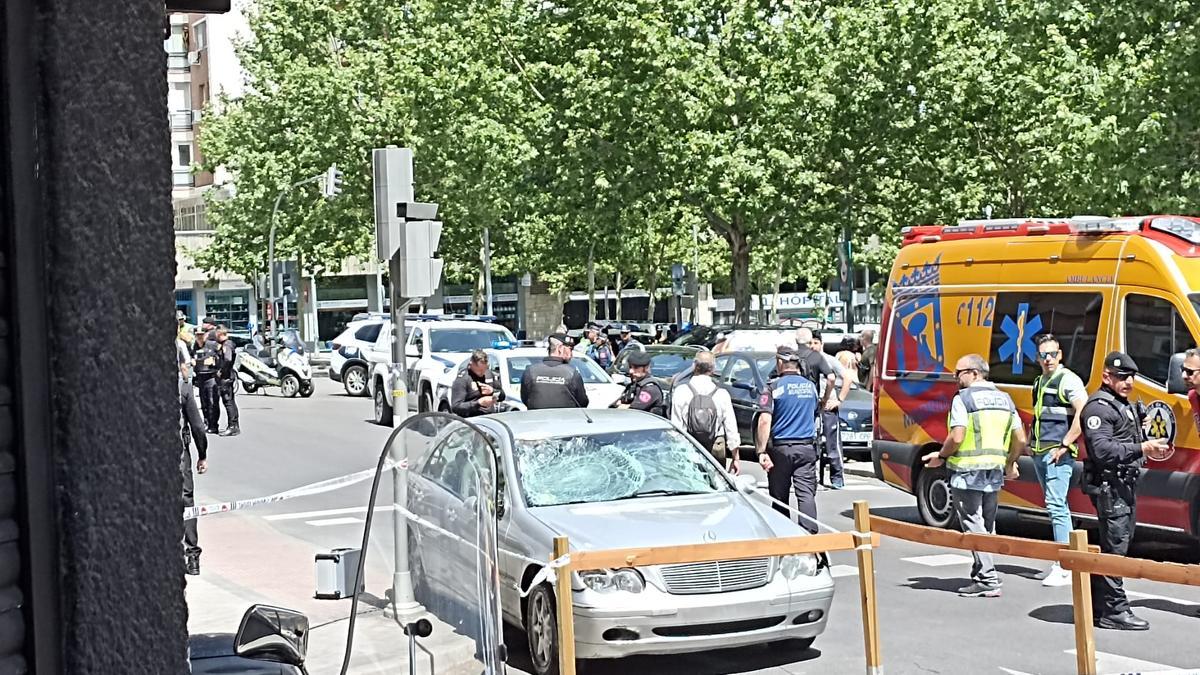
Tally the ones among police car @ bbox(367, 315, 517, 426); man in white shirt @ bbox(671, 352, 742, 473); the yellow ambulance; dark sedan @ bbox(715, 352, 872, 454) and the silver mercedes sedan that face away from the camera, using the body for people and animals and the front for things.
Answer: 1

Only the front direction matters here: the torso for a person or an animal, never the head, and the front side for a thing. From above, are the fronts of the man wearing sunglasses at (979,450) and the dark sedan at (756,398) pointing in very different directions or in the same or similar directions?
very different directions

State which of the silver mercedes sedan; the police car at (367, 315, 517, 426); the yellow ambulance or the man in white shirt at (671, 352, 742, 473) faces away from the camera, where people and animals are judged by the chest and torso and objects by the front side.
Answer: the man in white shirt

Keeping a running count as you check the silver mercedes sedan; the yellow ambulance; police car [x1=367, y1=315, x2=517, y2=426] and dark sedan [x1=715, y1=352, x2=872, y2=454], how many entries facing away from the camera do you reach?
0

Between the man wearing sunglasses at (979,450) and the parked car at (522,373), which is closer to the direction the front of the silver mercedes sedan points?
the man wearing sunglasses

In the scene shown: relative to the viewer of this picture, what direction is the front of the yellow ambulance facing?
facing the viewer and to the right of the viewer

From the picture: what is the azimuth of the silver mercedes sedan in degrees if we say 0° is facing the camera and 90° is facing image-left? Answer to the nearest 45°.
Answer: approximately 315°

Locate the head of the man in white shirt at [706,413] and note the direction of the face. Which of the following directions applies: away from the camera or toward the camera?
away from the camera

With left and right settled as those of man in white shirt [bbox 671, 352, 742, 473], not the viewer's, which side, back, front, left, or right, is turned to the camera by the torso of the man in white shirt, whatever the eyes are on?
back

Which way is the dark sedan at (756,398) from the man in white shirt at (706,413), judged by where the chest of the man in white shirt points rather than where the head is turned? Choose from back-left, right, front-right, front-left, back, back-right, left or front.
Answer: front

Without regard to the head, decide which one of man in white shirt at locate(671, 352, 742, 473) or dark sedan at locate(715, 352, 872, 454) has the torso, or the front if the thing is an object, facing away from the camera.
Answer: the man in white shirt

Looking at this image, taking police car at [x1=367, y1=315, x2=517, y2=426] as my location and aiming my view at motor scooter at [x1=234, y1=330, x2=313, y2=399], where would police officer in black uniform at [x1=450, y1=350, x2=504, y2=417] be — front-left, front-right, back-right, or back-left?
back-left

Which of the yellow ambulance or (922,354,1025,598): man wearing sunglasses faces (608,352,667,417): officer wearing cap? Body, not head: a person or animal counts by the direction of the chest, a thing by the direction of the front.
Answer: the man wearing sunglasses

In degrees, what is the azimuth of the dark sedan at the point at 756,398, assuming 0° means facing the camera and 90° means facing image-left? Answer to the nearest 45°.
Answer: approximately 315°

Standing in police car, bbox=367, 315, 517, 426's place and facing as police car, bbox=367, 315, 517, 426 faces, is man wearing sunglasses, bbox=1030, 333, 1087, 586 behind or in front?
in front
